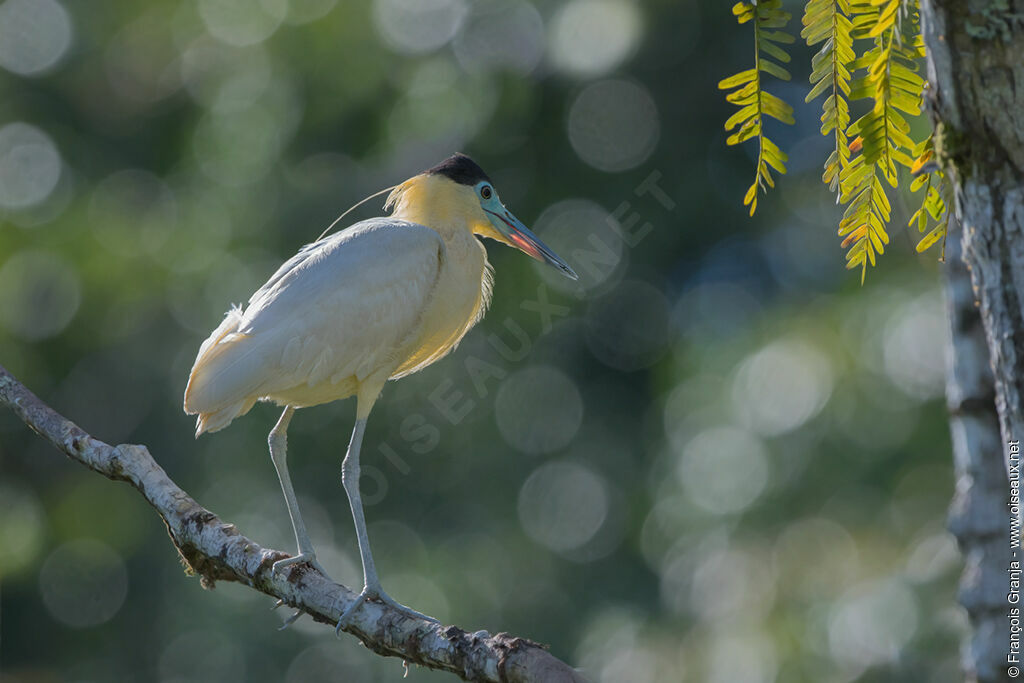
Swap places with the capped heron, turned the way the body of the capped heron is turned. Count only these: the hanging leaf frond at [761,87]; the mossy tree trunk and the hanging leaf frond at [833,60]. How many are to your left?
0

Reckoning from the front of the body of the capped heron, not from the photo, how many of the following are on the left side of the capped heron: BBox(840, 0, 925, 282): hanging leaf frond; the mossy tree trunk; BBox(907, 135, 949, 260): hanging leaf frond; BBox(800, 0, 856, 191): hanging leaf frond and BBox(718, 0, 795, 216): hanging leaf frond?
0

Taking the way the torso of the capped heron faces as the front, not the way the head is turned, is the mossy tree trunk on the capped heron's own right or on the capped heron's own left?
on the capped heron's own left

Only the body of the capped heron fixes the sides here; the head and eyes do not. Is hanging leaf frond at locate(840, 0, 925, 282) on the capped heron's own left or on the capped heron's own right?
on the capped heron's own right

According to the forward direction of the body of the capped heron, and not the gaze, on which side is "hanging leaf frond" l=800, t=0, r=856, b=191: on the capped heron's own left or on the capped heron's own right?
on the capped heron's own right

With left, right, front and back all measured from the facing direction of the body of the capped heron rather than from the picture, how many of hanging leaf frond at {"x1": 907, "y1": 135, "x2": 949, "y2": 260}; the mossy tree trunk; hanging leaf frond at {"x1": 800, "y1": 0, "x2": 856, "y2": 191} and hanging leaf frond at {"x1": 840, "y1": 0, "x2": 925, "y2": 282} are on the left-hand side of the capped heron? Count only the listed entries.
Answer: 0

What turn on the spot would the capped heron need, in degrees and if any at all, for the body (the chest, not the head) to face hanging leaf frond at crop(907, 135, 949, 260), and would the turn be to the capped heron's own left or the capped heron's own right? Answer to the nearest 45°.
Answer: approximately 45° to the capped heron's own right

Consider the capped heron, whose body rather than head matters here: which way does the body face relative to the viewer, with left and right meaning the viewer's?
facing to the right of the viewer
